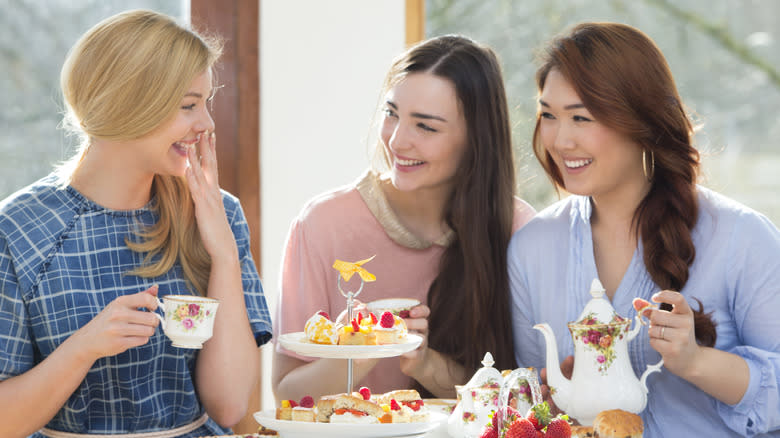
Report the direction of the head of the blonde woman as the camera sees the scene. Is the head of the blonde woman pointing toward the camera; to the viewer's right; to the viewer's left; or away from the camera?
to the viewer's right

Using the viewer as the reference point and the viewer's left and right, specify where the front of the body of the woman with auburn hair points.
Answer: facing the viewer and to the left of the viewer

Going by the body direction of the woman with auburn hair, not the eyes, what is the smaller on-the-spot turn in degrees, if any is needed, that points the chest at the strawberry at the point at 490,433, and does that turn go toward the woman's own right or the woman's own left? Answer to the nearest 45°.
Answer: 0° — they already face it

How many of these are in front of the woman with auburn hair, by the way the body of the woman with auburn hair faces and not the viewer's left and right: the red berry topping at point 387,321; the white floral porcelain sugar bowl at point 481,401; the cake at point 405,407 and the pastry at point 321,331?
4

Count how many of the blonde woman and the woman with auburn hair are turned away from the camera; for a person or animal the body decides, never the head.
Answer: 0

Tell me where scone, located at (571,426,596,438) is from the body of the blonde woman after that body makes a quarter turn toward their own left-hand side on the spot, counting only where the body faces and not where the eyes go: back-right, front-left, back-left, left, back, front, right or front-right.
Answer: right

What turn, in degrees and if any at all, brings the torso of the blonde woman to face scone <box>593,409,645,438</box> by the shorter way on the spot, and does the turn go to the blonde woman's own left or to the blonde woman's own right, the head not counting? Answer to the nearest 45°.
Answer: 0° — they already face it

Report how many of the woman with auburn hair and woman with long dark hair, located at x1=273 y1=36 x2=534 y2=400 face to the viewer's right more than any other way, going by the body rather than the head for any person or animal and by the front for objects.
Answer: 0

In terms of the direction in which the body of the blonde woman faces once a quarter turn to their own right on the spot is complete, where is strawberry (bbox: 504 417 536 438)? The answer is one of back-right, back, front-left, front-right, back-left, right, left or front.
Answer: left

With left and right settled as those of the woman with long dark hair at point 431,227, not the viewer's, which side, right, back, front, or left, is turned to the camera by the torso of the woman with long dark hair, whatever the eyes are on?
front

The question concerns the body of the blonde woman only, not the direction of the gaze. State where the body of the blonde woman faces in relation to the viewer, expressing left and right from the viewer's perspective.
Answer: facing the viewer and to the right of the viewer

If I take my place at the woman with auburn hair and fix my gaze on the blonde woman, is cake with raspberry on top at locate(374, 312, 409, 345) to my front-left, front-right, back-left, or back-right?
front-left

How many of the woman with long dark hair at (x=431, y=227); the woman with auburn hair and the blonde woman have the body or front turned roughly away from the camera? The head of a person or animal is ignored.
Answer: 0

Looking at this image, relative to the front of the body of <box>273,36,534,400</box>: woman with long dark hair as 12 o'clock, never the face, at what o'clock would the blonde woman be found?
The blonde woman is roughly at 2 o'clock from the woman with long dark hair.

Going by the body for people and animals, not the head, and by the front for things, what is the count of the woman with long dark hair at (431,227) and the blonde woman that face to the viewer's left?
0

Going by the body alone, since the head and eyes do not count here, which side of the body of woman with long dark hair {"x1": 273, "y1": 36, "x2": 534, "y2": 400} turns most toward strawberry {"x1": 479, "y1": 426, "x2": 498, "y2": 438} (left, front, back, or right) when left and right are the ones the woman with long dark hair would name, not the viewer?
front

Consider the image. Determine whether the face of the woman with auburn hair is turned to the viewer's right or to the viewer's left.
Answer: to the viewer's left

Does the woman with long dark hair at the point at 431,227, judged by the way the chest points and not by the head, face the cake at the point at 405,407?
yes
